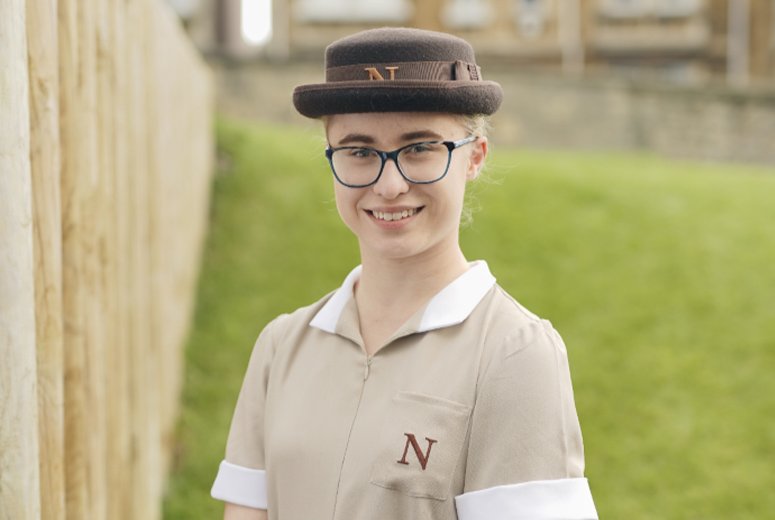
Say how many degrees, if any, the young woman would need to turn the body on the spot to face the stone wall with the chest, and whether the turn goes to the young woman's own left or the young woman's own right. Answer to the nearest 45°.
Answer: approximately 135° to the young woman's own right

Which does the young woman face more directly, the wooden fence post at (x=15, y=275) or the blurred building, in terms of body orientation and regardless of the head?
the wooden fence post

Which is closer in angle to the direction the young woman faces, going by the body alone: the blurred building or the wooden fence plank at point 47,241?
the wooden fence plank

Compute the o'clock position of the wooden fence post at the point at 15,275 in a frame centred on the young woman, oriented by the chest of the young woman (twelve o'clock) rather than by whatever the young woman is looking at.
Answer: The wooden fence post is roughly at 2 o'clock from the young woman.

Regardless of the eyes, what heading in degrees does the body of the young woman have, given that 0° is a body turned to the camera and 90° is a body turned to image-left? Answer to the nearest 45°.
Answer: approximately 45°

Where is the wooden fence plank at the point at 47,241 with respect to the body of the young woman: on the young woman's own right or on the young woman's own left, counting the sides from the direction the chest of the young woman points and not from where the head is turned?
on the young woman's own right

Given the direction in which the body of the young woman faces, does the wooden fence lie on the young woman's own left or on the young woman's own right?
on the young woman's own right

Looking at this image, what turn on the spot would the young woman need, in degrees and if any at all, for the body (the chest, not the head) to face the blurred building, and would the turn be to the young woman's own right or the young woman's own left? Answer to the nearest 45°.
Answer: approximately 135° to the young woman's own right
